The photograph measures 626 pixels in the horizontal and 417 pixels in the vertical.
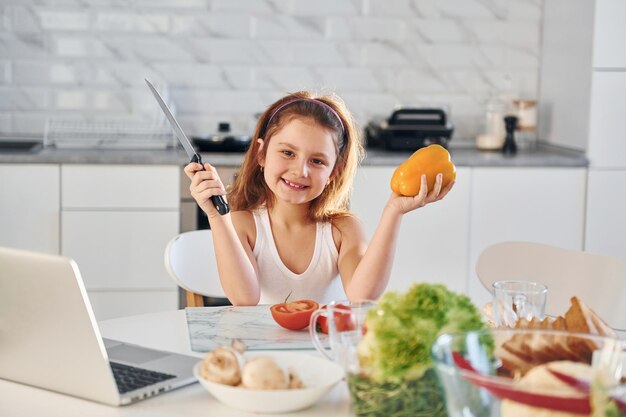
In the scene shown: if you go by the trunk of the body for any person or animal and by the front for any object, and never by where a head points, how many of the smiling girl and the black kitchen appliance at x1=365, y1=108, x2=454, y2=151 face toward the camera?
2

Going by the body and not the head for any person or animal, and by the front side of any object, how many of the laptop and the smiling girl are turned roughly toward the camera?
1

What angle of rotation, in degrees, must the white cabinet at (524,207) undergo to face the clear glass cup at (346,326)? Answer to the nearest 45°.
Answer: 0° — it already faces it

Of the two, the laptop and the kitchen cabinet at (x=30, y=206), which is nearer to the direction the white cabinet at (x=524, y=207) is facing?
the laptop

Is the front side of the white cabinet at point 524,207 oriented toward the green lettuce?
yes
